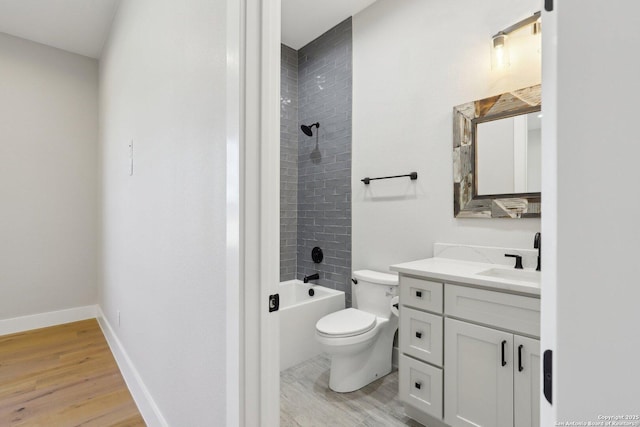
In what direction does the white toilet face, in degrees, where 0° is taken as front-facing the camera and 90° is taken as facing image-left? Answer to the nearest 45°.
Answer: approximately 45°

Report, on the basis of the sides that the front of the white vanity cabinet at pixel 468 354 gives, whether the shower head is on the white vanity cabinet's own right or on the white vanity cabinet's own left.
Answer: on the white vanity cabinet's own right

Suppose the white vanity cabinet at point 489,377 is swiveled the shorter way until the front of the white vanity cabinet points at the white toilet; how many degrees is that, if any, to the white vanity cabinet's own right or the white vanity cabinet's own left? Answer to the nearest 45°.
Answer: approximately 90° to the white vanity cabinet's own right

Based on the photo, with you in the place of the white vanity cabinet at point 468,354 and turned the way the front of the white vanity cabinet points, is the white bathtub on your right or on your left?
on your right

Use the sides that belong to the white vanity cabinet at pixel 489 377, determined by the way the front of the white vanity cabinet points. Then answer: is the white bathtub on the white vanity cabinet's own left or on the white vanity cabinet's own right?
on the white vanity cabinet's own right

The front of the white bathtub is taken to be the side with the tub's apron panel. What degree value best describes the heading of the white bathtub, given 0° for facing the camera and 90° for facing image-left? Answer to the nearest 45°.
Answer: approximately 315°

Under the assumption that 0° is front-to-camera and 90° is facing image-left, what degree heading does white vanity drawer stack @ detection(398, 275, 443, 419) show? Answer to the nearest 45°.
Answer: approximately 45°
